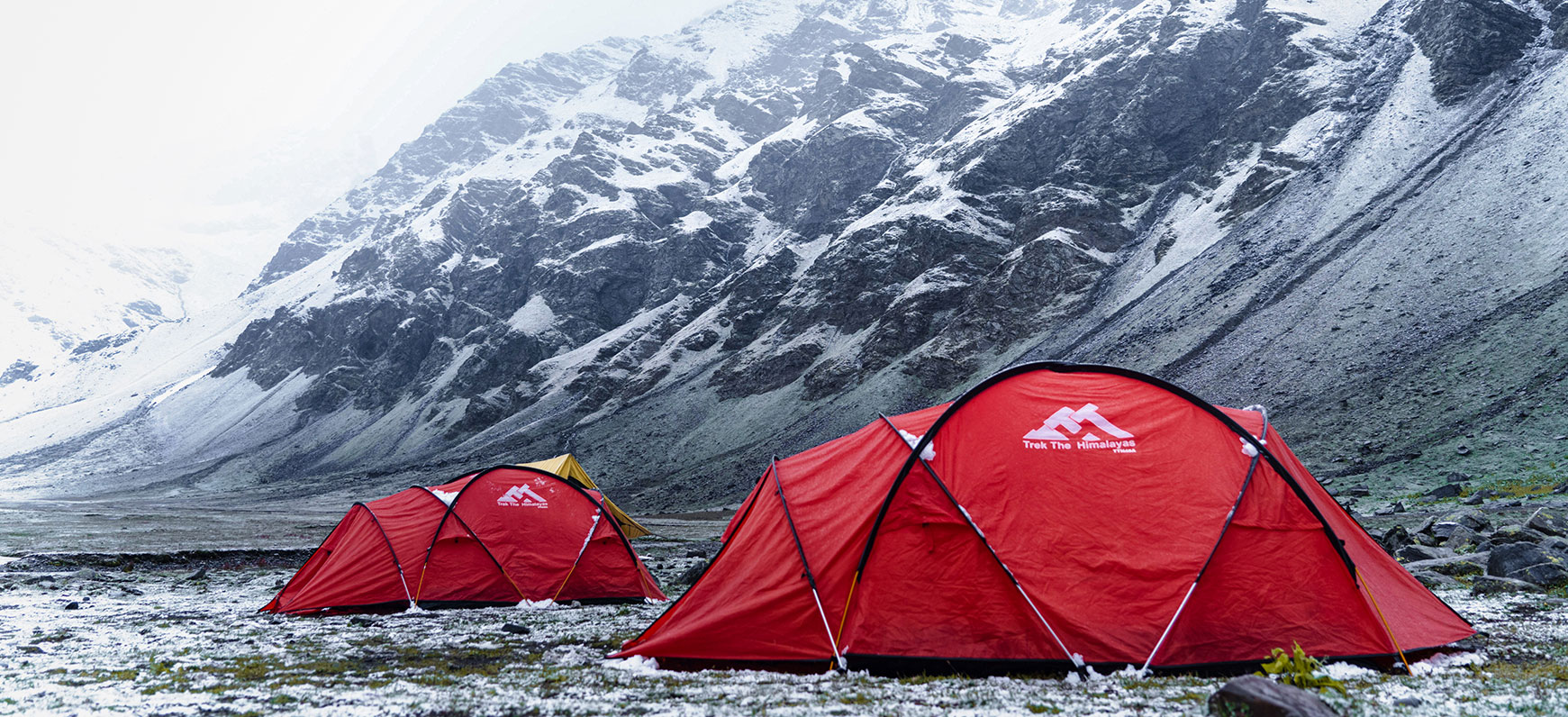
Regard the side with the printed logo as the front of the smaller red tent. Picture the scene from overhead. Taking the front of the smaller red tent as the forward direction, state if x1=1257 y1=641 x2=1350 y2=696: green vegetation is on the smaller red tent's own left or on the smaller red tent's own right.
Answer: on the smaller red tent's own left

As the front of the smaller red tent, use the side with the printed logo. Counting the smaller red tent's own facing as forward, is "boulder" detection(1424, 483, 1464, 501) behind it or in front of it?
behind
